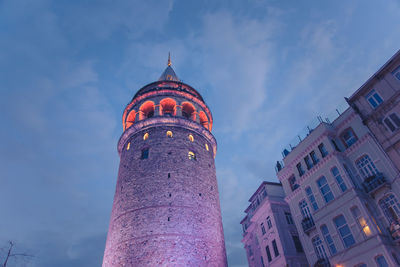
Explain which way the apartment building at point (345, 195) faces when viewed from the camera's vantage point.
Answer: facing the viewer and to the left of the viewer

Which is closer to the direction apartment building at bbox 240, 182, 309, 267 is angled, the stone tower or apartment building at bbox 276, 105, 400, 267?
the stone tower

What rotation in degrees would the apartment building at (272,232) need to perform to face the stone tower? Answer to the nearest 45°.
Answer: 0° — it already faces it

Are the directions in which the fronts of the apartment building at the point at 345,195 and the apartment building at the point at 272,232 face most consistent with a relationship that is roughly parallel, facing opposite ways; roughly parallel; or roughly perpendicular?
roughly parallel

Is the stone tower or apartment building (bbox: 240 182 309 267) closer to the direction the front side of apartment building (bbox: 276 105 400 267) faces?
the stone tower

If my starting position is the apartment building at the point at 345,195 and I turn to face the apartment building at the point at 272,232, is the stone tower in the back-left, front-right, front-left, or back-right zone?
front-left

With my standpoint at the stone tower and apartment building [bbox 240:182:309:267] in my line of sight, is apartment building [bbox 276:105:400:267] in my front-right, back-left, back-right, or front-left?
front-right

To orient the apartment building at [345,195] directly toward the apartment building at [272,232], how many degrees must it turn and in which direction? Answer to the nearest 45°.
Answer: approximately 90° to its right

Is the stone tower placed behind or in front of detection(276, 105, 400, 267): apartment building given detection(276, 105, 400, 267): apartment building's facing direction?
in front

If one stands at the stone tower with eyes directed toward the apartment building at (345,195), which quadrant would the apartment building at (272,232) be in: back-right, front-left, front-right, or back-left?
front-left

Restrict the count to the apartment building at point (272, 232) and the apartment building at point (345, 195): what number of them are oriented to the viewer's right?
0

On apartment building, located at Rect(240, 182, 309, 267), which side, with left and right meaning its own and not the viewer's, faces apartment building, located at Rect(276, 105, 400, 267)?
left
